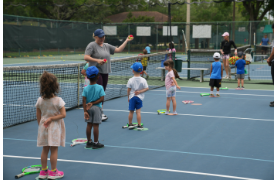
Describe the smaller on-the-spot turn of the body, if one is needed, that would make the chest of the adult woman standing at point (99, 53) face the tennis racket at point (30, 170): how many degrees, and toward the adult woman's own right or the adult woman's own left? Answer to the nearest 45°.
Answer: approximately 45° to the adult woman's own right

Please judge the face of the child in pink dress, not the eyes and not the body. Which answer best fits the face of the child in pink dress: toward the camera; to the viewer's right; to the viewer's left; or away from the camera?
away from the camera

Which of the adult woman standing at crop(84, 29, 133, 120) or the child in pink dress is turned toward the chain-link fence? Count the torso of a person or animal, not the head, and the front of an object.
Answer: the child in pink dress

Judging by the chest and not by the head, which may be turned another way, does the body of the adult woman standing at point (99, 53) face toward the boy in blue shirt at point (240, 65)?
no

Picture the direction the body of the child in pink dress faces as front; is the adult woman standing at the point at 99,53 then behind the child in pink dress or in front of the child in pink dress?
in front

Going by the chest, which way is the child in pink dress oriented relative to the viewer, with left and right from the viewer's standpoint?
facing away from the viewer

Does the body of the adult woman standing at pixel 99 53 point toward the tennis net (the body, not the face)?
no

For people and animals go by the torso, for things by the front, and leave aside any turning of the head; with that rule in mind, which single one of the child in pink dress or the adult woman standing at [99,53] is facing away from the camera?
the child in pink dress

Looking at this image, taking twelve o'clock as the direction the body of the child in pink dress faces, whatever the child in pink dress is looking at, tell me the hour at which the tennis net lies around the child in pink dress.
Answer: The tennis net is roughly at 12 o'clock from the child in pink dress.

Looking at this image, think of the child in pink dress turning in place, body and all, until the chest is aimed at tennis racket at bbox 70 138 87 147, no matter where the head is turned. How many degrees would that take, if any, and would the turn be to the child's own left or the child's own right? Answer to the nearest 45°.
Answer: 0° — they already face it
